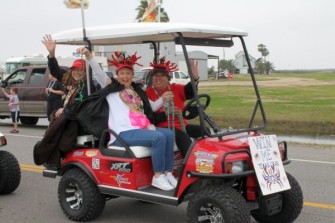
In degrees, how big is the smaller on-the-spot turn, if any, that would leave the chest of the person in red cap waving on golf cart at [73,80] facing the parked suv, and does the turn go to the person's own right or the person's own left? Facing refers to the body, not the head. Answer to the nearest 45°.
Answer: approximately 135° to the person's own right

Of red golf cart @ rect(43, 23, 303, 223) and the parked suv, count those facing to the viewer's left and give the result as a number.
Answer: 1

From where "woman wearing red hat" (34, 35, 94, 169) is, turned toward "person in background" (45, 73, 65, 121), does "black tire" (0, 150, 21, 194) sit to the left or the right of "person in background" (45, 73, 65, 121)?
left

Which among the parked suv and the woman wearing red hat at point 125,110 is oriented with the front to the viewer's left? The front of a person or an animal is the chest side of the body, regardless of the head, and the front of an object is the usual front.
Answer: the parked suv

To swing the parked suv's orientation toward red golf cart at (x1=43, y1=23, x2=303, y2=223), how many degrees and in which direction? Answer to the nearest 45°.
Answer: approximately 90° to its left

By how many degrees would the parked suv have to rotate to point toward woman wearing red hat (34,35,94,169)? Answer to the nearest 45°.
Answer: approximately 90° to its left

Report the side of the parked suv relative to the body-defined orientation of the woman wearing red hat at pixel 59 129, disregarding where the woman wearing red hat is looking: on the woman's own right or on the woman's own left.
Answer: on the woman's own right

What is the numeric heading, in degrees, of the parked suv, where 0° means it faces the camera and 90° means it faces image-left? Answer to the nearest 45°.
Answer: approximately 90°
